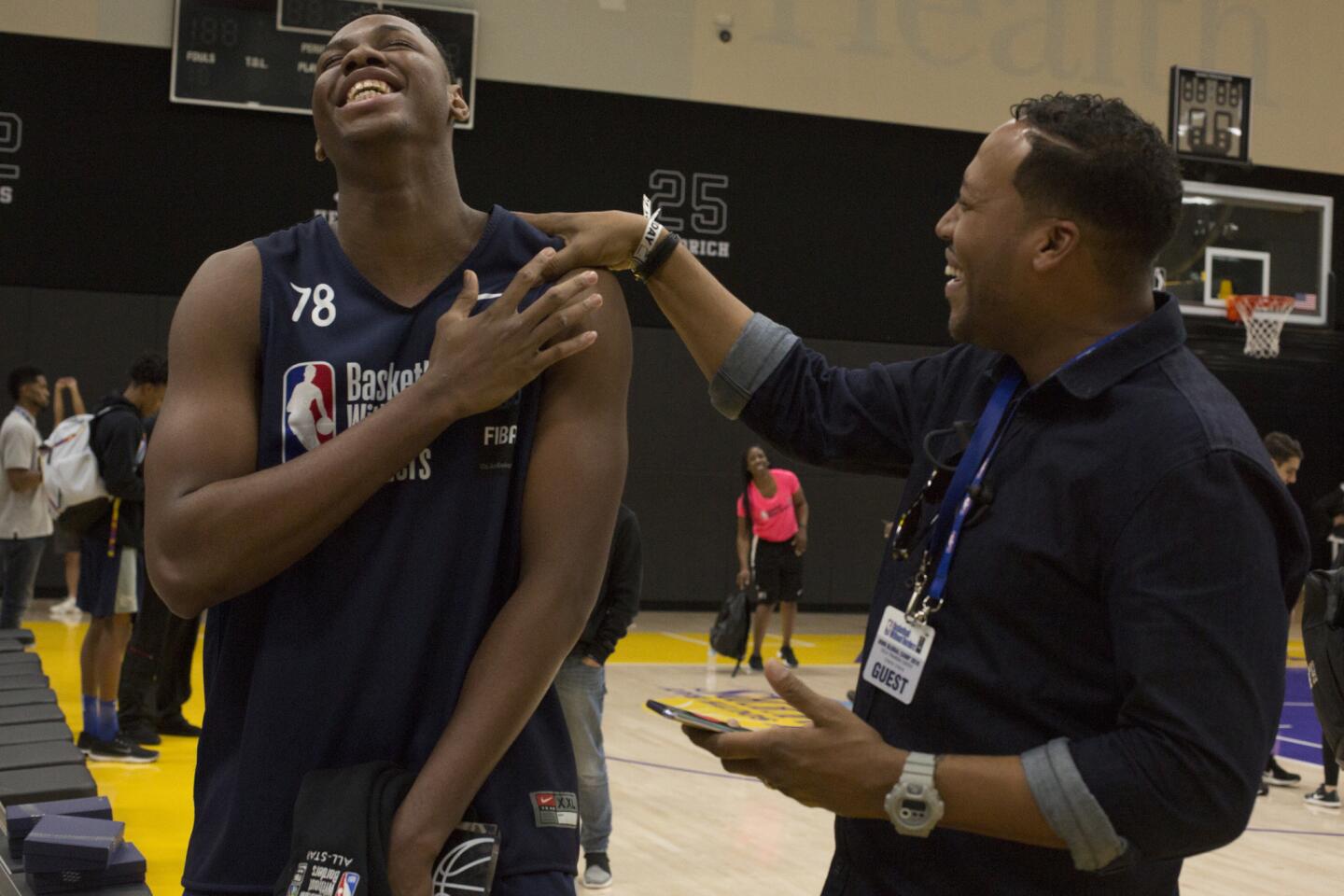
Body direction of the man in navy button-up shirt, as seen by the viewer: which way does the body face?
to the viewer's left

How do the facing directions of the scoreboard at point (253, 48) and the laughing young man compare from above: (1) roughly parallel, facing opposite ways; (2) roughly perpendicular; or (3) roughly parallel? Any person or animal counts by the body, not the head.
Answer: roughly parallel

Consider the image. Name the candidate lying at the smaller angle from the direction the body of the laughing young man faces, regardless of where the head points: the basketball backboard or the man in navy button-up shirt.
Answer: the man in navy button-up shirt

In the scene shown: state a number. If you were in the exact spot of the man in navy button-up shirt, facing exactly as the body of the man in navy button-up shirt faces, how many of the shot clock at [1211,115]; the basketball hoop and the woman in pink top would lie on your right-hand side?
3

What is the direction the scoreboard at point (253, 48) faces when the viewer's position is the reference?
facing the viewer

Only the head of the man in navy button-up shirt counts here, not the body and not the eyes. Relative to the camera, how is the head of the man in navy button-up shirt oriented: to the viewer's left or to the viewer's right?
to the viewer's left

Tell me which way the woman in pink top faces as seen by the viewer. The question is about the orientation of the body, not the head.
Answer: toward the camera

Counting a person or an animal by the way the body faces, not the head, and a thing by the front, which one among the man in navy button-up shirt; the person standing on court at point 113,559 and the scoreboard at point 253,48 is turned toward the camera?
the scoreboard

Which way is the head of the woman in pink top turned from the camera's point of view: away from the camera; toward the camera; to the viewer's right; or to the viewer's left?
toward the camera

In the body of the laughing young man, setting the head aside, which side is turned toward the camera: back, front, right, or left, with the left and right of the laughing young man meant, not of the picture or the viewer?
front

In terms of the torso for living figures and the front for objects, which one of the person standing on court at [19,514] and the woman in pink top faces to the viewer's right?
the person standing on court

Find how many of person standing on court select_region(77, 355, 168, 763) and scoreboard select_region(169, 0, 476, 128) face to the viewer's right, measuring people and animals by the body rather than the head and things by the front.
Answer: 1

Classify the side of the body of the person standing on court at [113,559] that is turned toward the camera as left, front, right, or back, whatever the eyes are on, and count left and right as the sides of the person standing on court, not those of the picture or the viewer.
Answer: right

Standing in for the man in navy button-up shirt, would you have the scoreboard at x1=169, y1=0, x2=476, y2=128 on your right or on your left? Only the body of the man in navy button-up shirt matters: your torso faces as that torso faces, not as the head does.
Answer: on your right
